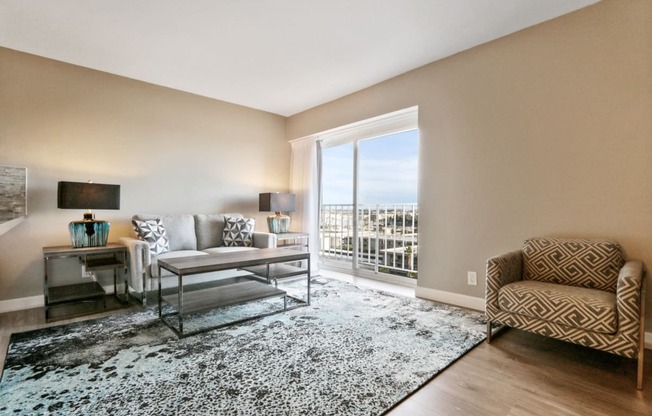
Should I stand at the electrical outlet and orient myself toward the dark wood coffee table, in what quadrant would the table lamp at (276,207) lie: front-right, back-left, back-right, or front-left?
front-right

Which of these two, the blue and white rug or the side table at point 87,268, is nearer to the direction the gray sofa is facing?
the blue and white rug

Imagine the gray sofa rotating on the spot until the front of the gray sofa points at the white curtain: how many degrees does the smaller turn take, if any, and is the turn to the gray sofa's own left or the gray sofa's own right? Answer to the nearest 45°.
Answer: approximately 45° to the gray sofa's own left

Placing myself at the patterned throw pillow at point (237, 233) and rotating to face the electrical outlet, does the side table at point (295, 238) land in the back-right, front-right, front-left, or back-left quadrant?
front-left

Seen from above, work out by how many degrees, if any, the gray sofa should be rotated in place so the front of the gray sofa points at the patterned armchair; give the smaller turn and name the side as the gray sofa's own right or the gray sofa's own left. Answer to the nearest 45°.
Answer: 0° — it already faces it

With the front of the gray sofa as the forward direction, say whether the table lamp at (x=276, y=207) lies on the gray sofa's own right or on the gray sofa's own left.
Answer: on the gray sofa's own left

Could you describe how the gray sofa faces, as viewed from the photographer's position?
facing the viewer and to the right of the viewer
